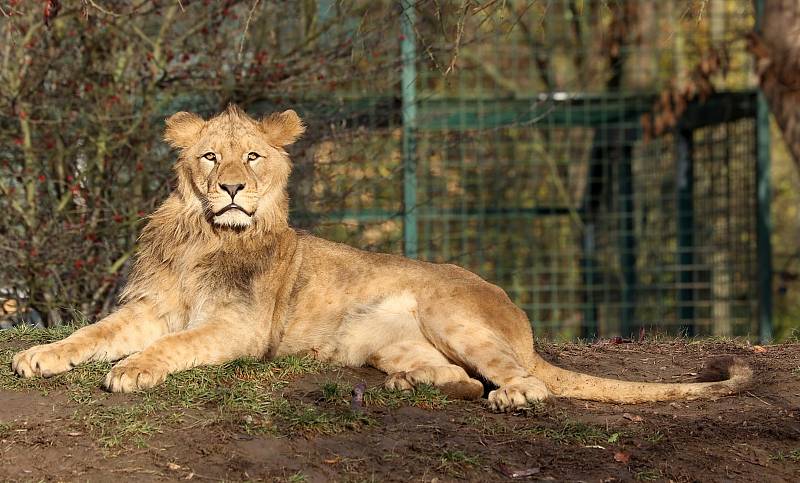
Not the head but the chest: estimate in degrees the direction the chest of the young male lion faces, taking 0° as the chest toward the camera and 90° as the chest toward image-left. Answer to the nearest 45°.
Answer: approximately 90°

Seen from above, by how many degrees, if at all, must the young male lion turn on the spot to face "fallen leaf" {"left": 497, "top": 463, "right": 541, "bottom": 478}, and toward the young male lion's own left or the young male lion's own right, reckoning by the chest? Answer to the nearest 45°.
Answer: approximately 135° to the young male lion's own left

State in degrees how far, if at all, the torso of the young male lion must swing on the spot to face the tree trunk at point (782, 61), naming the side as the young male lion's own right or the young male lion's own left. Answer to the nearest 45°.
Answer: approximately 135° to the young male lion's own right

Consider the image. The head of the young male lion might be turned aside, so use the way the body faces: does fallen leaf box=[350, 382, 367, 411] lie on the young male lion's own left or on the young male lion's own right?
on the young male lion's own left

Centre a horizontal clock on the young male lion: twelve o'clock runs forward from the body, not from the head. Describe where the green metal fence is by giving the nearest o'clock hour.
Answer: The green metal fence is roughly at 4 o'clock from the young male lion.

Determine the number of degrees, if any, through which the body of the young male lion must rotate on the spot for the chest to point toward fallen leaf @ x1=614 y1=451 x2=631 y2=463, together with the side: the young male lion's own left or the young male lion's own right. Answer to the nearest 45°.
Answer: approximately 135° to the young male lion's own left

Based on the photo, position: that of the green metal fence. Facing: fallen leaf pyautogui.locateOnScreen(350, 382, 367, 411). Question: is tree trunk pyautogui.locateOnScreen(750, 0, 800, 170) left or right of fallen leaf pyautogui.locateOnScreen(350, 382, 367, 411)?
left
